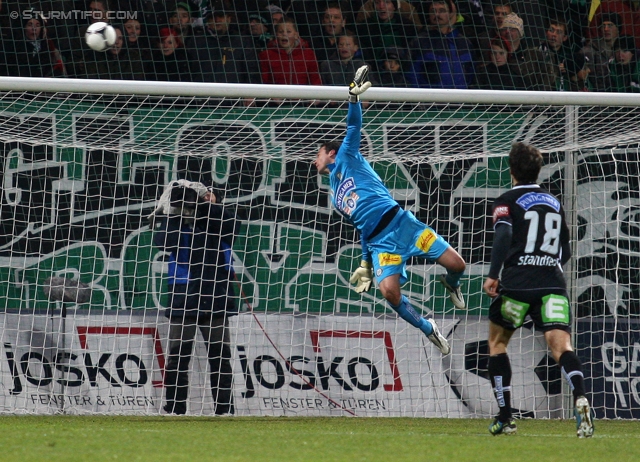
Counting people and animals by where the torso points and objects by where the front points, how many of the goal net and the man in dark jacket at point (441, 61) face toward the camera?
2

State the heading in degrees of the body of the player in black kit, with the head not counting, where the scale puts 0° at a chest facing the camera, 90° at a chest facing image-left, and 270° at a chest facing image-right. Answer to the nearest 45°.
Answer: approximately 135°

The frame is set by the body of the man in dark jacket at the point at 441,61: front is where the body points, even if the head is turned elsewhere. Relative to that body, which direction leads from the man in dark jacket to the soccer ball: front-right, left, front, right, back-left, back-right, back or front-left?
front-right

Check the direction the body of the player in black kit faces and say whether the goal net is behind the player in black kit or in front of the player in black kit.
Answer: in front

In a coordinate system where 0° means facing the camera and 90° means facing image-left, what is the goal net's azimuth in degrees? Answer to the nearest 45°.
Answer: approximately 0°

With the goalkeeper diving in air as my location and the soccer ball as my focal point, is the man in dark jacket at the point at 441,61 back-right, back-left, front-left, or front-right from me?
back-right

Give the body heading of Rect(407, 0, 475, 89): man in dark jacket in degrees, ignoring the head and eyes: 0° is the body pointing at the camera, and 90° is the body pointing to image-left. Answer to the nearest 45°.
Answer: approximately 0°

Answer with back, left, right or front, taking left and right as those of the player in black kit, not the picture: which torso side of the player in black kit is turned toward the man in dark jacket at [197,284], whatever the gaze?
front

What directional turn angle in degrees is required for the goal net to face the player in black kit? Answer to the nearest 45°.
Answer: approximately 45° to its left
